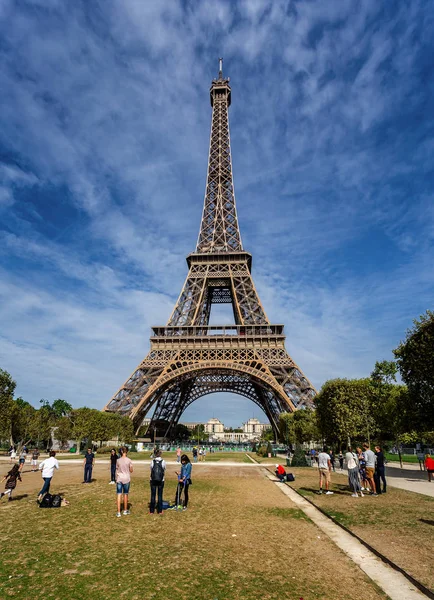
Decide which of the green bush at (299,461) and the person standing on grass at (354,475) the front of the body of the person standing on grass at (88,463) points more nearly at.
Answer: the person standing on grass

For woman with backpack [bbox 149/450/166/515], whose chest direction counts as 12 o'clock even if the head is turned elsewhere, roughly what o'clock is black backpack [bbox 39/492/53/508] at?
The black backpack is roughly at 10 o'clock from the woman with backpack.

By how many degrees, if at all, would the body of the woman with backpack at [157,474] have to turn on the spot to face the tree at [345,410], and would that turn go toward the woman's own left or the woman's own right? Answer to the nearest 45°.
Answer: approximately 45° to the woman's own right

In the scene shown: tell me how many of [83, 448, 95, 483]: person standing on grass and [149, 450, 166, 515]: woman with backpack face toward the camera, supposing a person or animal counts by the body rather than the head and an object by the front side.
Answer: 1

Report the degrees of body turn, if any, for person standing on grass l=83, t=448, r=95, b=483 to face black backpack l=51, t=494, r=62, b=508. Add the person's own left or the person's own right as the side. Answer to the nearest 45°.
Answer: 0° — they already face it

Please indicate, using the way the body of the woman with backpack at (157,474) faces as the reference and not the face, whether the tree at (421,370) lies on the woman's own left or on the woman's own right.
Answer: on the woman's own right

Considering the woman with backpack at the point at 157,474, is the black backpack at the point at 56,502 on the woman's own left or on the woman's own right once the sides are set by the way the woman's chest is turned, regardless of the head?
on the woman's own left

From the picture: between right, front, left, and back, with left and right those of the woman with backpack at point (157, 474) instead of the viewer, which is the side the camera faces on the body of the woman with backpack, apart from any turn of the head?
back

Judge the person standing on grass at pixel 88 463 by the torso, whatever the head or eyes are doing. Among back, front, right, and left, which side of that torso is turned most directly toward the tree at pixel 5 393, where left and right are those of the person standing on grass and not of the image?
back
